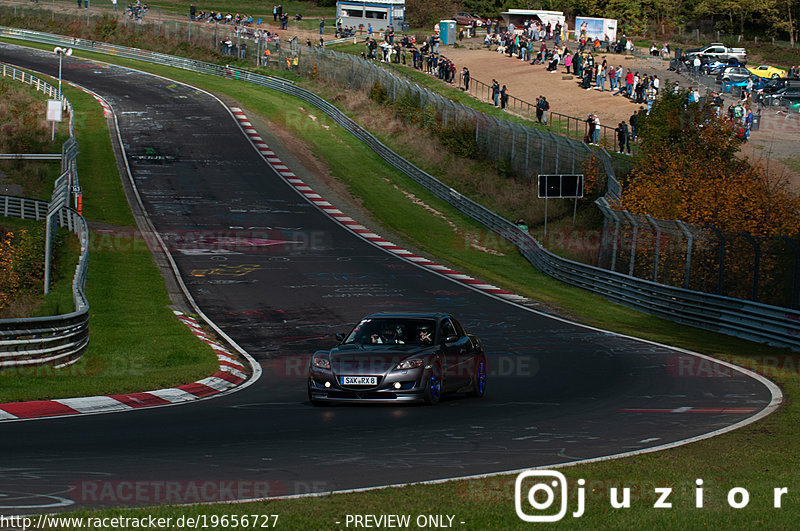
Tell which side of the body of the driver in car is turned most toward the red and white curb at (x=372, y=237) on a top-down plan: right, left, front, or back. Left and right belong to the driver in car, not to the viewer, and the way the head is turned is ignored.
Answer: back

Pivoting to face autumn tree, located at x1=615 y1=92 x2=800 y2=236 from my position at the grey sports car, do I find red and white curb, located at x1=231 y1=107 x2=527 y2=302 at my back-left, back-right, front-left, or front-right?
front-left

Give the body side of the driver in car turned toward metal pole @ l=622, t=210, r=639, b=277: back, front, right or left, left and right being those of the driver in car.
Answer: back

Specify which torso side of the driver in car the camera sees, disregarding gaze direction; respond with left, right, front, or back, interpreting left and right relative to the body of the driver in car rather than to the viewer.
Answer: front

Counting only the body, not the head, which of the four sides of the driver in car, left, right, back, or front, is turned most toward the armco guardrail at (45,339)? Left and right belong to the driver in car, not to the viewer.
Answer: right

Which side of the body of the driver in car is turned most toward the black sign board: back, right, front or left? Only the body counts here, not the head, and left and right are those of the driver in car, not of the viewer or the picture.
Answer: back

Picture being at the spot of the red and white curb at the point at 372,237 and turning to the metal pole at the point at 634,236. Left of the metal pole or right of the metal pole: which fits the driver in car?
right

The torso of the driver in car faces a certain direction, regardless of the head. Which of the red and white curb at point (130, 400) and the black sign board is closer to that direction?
the red and white curb

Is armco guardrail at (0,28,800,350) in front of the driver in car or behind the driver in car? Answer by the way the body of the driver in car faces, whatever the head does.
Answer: behind
